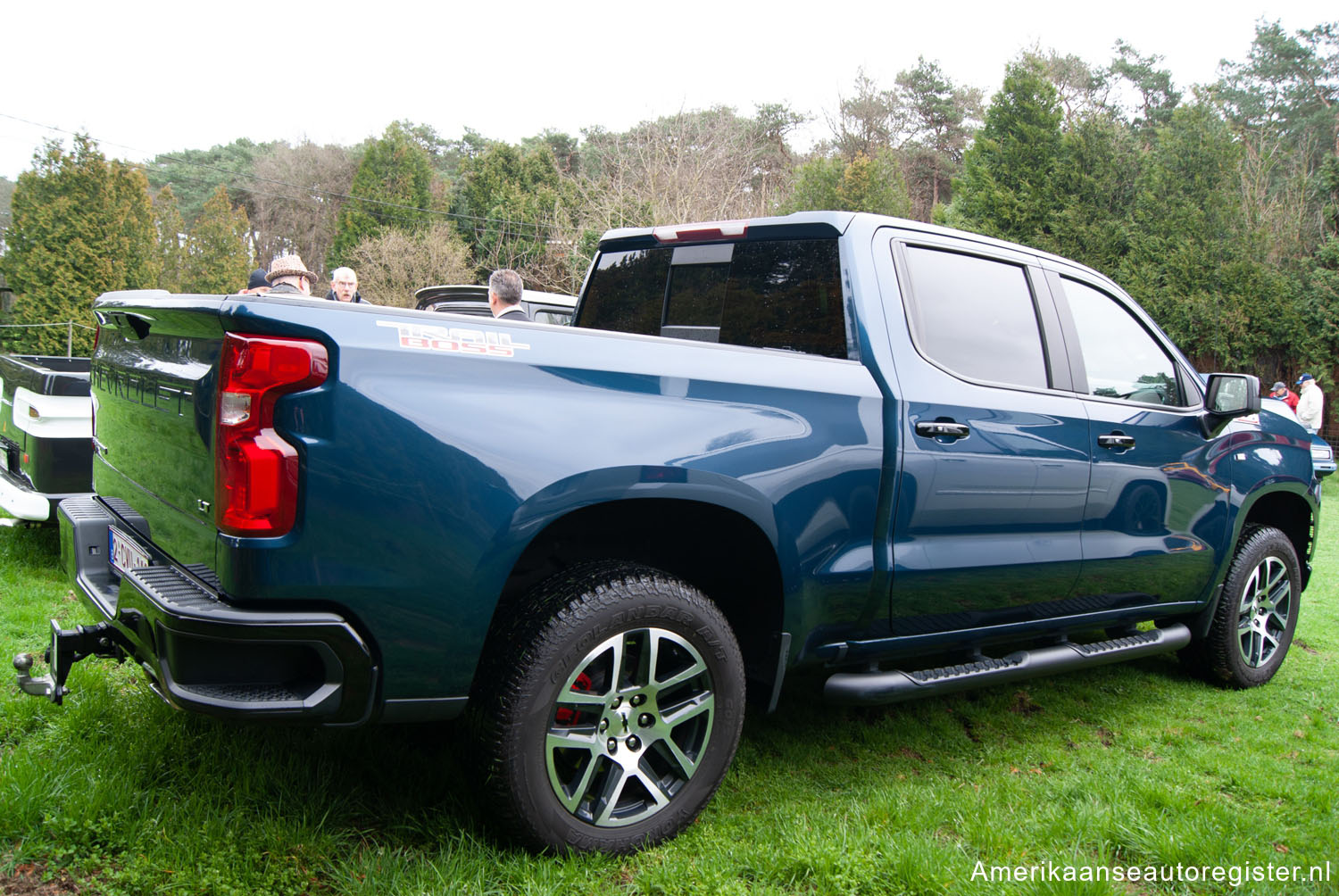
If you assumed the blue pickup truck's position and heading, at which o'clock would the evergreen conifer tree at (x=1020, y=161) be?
The evergreen conifer tree is roughly at 11 o'clock from the blue pickup truck.

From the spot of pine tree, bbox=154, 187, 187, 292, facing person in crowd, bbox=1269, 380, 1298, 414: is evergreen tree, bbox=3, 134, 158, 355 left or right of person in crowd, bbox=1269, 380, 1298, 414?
right

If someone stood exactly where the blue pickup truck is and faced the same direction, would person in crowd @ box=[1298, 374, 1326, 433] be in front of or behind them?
in front

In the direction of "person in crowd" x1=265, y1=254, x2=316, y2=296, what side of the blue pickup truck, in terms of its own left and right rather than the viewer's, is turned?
left

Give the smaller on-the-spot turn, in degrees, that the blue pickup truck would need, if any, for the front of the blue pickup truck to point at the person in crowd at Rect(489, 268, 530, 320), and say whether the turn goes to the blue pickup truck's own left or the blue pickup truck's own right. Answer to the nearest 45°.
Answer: approximately 45° to the blue pickup truck's own left

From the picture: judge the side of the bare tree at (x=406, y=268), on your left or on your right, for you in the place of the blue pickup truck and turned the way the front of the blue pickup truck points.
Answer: on your left

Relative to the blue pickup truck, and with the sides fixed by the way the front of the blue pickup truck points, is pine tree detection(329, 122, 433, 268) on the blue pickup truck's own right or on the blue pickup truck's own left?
on the blue pickup truck's own left

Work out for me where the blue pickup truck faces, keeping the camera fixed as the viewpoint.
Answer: facing away from the viewer and to the right of the viewer

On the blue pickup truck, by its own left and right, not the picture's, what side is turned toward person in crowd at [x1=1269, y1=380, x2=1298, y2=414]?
front
